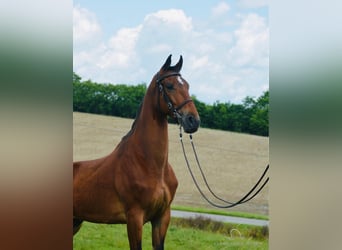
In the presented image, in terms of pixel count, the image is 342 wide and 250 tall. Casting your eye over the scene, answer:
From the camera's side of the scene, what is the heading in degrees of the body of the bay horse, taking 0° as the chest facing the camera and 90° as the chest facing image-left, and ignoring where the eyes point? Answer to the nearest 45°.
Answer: approximately 315°
